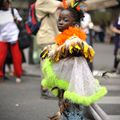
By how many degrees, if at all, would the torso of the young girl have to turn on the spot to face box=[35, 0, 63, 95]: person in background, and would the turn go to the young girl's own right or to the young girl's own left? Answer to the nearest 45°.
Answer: approximately 135° to the young girl's own right

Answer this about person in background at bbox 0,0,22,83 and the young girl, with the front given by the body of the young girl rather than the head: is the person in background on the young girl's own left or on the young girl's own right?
on the young girl's own right

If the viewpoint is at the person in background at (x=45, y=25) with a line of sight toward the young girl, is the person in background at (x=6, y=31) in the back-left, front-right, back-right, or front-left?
back-right

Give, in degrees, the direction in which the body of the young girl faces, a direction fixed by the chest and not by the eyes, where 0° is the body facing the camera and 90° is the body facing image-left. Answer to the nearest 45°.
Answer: approximately 45°
